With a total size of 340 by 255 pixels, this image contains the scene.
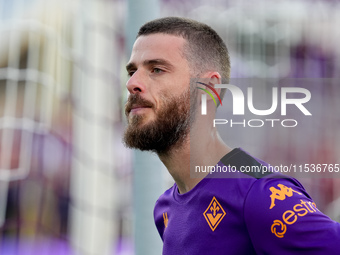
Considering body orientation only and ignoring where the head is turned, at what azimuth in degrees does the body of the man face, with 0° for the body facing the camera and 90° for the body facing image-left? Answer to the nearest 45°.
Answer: approximately 45°
